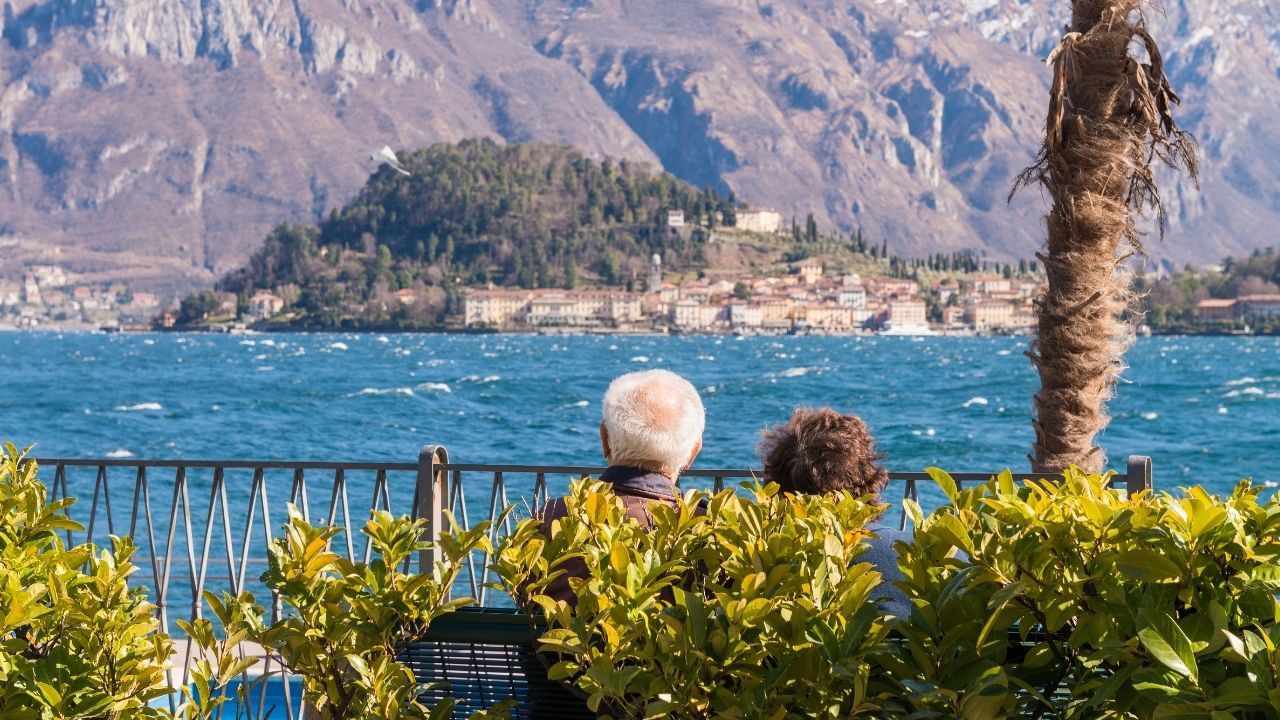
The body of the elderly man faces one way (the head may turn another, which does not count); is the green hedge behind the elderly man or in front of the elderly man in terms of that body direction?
behind

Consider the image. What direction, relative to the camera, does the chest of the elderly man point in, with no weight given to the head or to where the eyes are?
away from the camera

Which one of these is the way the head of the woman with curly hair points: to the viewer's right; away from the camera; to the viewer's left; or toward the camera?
away from the camera

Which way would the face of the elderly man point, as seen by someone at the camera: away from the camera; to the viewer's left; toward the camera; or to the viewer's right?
away from the camera

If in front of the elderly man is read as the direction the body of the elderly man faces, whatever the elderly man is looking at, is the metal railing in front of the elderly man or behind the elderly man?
in front
